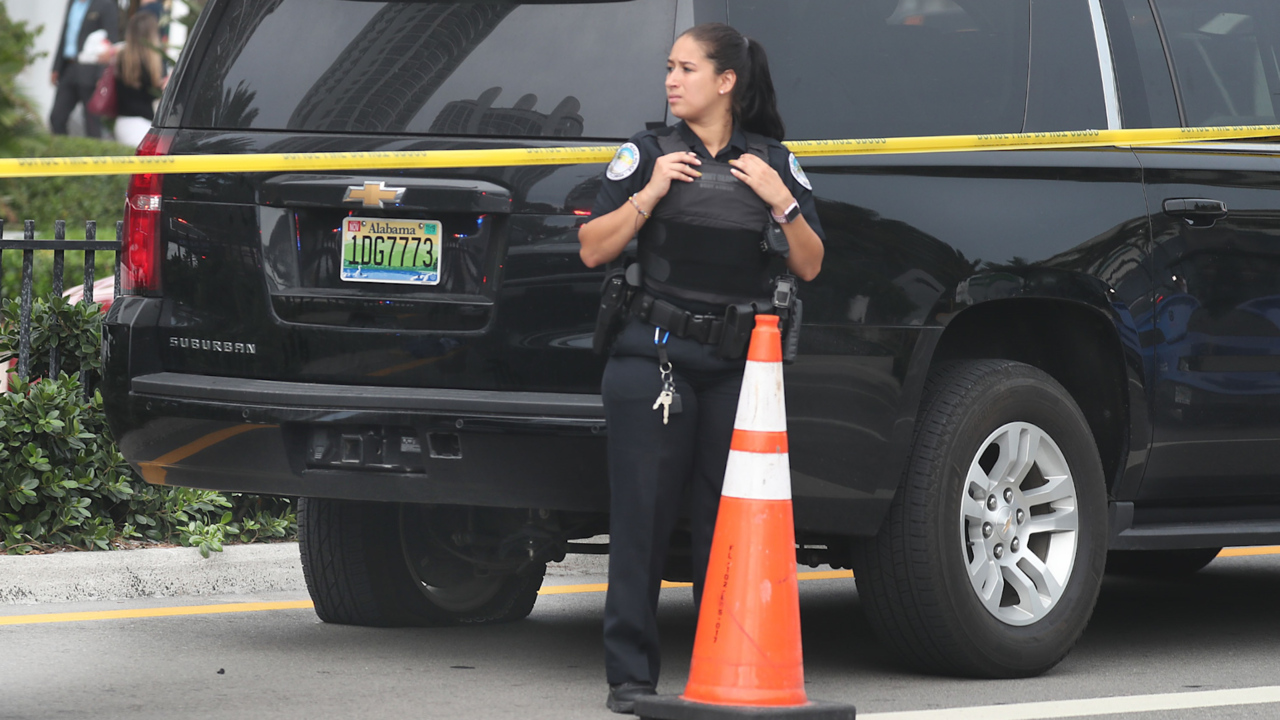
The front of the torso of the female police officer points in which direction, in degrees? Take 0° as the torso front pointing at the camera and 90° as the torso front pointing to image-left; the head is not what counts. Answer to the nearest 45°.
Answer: approximately 0°

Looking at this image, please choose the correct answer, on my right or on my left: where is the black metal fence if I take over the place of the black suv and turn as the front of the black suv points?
on my left

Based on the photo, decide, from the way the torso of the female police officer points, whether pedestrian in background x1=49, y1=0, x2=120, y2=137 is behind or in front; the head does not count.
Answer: behind

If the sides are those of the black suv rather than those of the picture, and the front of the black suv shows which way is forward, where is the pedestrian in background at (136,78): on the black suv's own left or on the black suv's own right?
on the black suv's own left

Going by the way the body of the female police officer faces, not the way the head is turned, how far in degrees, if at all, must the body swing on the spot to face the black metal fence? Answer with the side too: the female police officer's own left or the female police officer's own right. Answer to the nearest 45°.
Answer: approximately 135° to the female police officer's own right

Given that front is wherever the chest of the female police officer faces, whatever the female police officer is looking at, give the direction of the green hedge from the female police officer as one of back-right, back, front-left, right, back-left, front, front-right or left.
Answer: back-right

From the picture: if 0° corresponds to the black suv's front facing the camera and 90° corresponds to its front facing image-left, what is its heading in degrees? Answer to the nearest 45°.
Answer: approximately 225°

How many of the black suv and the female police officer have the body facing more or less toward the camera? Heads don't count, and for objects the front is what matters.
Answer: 1

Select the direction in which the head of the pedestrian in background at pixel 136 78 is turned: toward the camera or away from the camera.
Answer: away from the camera

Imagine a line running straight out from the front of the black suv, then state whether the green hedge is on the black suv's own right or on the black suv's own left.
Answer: on the black suv's own left

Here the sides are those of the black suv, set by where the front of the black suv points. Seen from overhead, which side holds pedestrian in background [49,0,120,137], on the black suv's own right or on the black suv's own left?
on the black suv's own left
